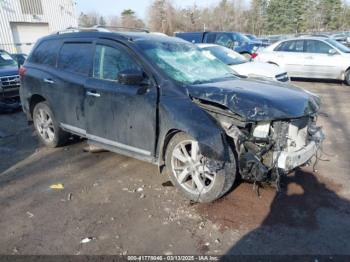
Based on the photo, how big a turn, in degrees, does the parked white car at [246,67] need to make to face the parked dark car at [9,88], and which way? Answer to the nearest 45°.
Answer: approximately 135° to its right

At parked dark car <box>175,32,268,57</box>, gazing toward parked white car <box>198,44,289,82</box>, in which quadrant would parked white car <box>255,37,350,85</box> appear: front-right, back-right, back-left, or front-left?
front-left

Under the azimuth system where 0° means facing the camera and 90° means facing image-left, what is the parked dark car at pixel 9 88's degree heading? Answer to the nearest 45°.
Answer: approximately 315°

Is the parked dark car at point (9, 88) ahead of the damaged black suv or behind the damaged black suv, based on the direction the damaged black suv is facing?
behind

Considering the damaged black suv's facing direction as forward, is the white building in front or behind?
behind

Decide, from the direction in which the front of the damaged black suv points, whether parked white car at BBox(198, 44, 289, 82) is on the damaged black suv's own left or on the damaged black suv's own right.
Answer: on the damaged black suv's own left

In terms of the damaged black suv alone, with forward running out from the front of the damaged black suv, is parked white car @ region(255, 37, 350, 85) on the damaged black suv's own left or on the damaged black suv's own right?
on the damaged black suv's own left

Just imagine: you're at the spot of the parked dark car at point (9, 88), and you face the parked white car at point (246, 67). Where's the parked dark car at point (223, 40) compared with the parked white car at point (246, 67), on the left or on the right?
left

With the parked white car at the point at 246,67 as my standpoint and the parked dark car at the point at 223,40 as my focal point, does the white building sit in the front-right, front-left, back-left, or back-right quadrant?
front-left

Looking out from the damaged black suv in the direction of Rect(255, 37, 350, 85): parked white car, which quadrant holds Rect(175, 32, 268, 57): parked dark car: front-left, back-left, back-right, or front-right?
front-left

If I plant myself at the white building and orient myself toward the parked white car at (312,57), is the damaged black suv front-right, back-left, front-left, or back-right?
front-right

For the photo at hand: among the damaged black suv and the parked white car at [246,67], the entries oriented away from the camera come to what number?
0

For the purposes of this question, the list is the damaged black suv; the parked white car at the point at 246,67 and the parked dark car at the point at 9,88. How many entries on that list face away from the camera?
0

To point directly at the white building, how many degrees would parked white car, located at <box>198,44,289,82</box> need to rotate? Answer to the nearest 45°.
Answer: approximately 180°
